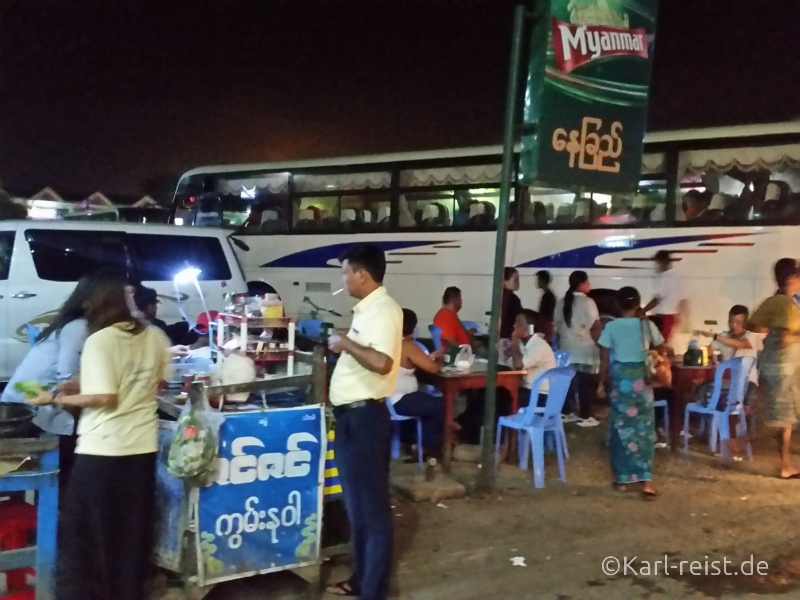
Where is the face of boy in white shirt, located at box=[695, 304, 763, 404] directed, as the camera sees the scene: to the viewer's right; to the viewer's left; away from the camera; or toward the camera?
toward the camera

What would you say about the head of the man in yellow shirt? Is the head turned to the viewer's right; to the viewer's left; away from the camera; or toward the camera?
to the viewer's left

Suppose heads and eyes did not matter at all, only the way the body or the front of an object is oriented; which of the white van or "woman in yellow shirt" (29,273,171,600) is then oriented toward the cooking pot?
the woman in yellow shirt

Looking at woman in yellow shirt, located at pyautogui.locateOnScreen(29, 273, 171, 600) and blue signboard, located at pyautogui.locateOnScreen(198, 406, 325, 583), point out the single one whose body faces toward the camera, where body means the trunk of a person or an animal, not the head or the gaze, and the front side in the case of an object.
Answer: the blue signboard

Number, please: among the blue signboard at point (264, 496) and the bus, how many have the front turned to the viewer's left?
1

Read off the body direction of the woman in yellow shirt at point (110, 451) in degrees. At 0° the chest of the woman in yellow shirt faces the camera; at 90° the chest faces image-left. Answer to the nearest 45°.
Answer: approximately 135°

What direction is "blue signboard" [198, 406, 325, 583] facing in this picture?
toward the camera

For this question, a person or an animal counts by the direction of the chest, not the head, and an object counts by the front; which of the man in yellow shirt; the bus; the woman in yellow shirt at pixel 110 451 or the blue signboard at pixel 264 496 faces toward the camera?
the blue signboard

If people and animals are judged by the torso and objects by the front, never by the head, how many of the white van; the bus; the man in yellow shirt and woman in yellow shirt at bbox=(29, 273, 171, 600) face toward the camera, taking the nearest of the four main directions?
0

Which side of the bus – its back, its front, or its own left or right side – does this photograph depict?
left

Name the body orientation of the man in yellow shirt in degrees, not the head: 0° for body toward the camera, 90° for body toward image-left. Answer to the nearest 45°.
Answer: approximately 90°
